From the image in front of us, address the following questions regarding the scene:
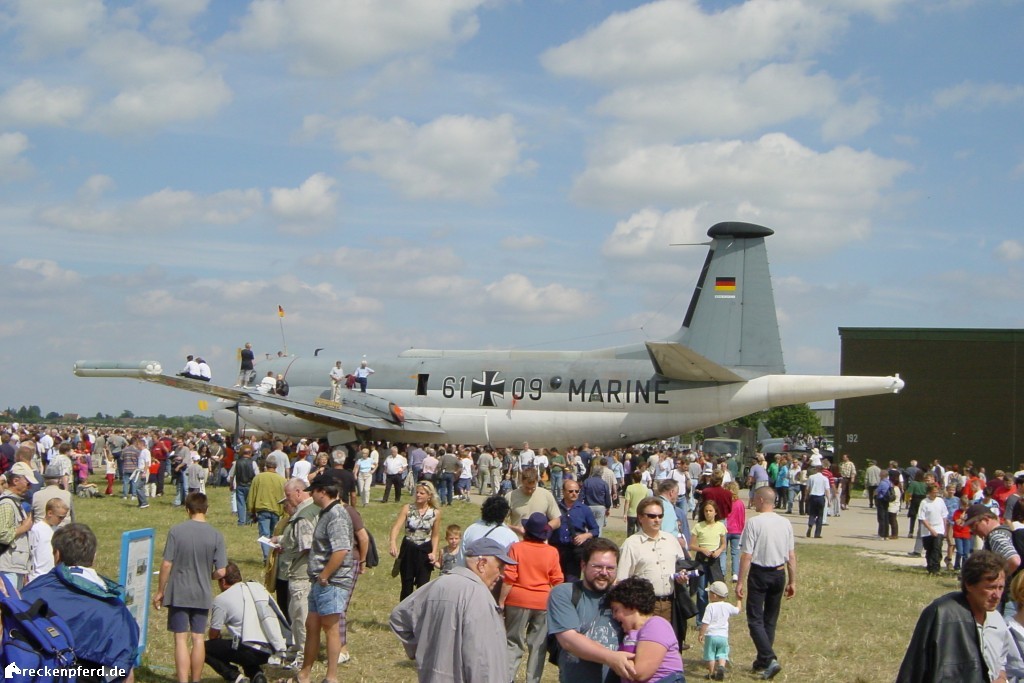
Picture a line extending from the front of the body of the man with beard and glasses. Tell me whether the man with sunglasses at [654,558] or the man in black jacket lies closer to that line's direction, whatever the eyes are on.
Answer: the man in black jacket

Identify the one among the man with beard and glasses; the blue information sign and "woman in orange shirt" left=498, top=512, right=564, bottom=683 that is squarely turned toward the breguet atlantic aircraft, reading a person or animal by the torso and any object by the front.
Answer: the woman in orange shirt

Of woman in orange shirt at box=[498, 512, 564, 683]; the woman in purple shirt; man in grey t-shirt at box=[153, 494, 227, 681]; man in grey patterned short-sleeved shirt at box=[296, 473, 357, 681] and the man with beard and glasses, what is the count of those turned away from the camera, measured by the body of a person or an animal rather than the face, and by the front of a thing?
2

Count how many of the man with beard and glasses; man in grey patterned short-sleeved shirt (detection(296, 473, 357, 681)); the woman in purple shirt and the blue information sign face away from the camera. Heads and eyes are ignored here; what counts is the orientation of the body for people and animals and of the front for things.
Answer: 0

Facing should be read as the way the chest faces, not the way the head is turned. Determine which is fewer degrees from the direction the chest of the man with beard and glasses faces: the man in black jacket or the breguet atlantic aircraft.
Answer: the man in black jacket

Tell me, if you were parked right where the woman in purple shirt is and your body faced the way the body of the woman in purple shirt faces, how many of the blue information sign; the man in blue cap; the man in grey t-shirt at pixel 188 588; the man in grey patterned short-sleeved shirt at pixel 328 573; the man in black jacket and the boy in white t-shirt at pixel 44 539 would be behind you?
1

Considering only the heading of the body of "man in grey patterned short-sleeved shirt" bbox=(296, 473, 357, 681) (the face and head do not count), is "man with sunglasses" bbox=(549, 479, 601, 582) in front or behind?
behind

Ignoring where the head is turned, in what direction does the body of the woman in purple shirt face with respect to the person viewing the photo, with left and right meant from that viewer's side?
facing to the left of the viewer

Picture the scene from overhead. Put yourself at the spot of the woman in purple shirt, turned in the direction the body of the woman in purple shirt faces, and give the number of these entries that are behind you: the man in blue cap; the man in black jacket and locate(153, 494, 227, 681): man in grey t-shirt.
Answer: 1

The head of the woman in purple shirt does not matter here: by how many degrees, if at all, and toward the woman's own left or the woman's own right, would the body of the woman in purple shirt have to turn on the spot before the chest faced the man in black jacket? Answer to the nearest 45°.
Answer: approximately 180°

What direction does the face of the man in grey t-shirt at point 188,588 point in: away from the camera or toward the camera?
away from the camera

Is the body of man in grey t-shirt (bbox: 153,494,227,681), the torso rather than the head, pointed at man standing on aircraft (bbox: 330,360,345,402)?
yes

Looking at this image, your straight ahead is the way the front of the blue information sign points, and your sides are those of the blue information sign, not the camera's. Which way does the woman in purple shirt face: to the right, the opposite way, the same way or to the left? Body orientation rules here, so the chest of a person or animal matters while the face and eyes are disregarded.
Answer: the opposite way

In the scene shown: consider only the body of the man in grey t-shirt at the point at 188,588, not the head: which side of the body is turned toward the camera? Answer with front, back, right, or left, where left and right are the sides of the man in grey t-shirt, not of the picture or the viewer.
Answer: back

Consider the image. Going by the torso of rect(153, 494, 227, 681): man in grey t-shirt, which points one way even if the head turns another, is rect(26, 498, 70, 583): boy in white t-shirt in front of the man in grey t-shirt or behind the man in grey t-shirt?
in front

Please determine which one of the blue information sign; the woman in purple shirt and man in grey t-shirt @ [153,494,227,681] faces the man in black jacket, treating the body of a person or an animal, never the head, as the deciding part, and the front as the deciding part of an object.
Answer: the blue information sign
